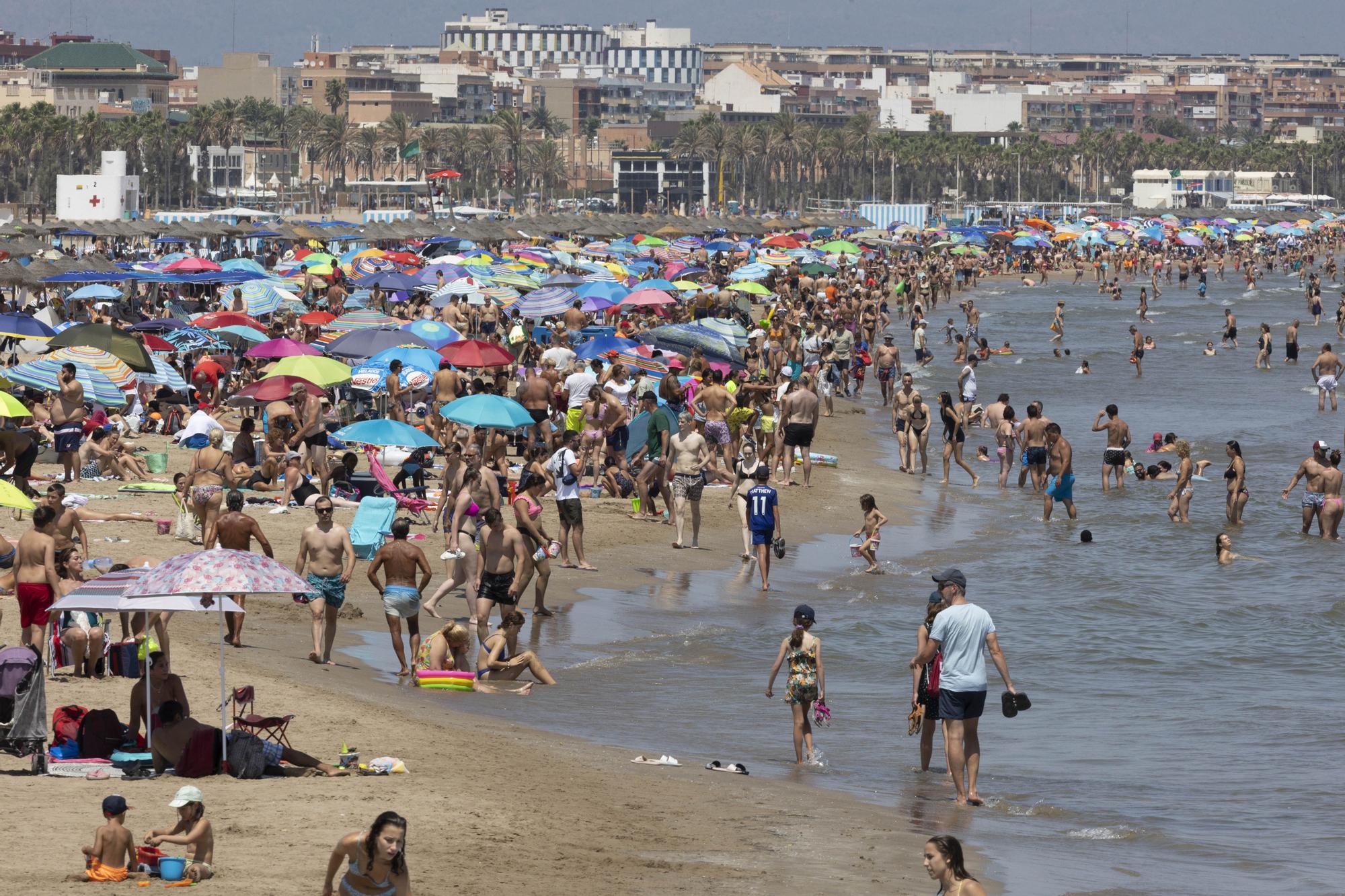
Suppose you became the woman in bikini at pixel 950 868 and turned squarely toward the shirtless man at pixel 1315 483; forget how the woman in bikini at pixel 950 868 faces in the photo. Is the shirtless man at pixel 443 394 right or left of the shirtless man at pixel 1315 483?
left

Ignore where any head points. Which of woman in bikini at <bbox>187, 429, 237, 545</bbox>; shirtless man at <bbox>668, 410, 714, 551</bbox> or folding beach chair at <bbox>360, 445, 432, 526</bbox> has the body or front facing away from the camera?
the woman in bikini

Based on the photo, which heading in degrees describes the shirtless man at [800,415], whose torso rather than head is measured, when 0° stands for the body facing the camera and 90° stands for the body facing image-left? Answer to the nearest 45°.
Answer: approximately 180°

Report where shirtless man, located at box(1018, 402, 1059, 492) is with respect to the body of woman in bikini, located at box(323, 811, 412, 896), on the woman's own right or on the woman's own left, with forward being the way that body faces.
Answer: on the woman's own left

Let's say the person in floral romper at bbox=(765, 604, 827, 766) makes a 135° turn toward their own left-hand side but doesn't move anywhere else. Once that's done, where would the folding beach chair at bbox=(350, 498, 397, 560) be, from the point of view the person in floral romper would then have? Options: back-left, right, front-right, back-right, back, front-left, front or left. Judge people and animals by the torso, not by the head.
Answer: right

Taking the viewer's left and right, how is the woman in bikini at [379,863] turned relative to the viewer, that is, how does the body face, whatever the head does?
facing the viewer and to the right of the viewer

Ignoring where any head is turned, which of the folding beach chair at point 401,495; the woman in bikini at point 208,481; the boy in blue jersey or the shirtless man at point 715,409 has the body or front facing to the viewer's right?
the folding beach chair

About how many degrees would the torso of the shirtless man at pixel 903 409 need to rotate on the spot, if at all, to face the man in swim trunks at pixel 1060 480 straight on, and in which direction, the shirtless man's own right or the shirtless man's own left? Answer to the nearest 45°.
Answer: approximately 45° to the shirtless man's own left

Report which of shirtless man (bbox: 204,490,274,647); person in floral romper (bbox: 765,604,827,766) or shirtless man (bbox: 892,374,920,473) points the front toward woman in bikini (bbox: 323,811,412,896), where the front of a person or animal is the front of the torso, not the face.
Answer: shirtless man (bbox: 892,374,920,473)

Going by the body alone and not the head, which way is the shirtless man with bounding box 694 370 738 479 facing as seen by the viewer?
away from the camera

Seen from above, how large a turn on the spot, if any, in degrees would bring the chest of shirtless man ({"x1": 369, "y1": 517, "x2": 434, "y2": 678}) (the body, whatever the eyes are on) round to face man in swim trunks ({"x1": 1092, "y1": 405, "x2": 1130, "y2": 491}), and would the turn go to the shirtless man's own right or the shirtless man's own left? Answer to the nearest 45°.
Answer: approximately 45° to the shirtless man's own right

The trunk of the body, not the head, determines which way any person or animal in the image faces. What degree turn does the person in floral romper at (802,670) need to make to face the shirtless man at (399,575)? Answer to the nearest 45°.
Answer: approximately 45° to their left

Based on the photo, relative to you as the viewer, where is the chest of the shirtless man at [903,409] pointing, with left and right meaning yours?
facing the viewer

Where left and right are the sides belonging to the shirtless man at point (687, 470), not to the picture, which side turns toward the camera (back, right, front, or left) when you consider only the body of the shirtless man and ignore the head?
front

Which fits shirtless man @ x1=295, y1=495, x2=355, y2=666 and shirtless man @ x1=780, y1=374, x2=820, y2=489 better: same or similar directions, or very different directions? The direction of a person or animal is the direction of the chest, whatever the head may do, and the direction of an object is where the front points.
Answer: very different directions

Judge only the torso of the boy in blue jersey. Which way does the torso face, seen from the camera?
away from the camera

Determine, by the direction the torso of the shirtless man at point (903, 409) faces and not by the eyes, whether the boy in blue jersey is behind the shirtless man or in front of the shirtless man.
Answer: in front

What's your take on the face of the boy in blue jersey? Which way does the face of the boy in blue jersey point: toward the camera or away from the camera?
away from the camera

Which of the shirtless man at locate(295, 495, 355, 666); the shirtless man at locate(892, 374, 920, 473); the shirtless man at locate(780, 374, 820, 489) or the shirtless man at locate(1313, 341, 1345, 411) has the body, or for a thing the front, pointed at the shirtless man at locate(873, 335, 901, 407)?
the shirtless man at locate(780, 374, 820, 489)
